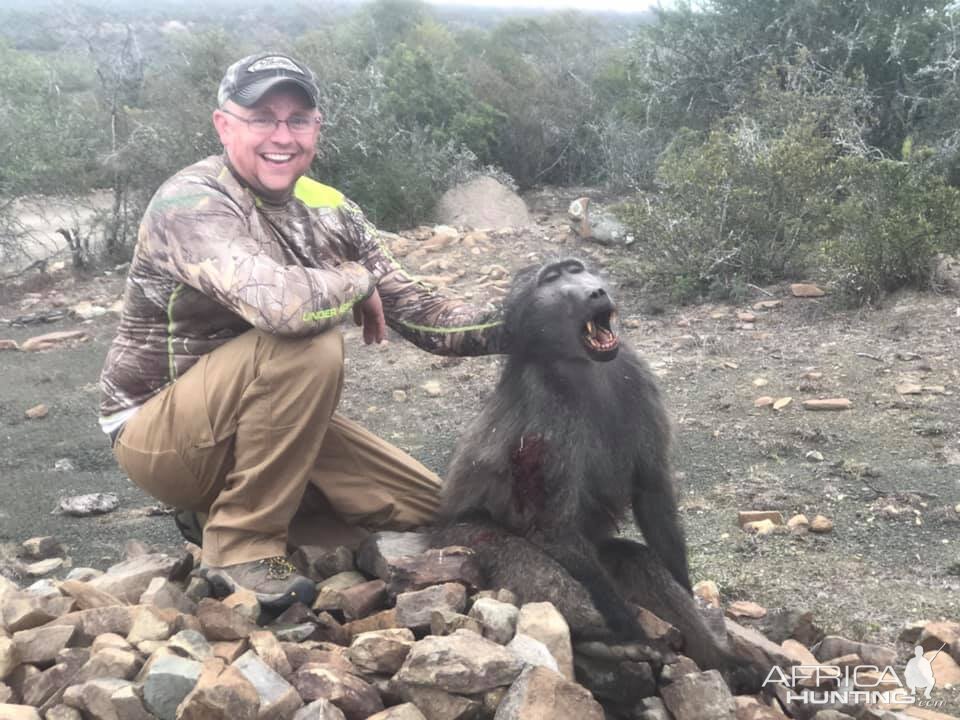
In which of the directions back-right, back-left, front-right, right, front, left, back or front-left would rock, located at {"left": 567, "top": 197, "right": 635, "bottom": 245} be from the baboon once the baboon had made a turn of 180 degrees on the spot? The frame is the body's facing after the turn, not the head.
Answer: front-right

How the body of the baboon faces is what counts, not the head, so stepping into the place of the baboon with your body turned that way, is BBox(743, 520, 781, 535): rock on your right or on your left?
on your left

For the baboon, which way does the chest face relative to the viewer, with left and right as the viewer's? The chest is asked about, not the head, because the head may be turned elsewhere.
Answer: facing the viewer and to the right of the viewer

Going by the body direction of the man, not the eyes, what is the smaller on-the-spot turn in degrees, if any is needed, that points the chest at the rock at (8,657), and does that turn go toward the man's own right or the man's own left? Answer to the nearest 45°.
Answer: approximately 90° to the man's own right

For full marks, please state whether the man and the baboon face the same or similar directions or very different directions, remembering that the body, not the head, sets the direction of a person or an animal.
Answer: same or similar directions

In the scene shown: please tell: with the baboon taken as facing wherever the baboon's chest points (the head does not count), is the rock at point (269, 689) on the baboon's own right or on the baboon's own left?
on the baboon's own right

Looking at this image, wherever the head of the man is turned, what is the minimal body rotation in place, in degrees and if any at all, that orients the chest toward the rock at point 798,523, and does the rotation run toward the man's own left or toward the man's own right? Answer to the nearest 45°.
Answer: approximately 45° to the man's own left

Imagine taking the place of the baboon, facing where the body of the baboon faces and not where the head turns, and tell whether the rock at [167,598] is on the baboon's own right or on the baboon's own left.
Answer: on the baboon's own right

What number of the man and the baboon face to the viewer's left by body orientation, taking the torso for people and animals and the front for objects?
0
